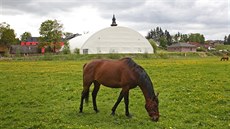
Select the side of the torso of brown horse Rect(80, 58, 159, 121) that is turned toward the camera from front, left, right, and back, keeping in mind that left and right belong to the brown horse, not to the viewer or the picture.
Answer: right
